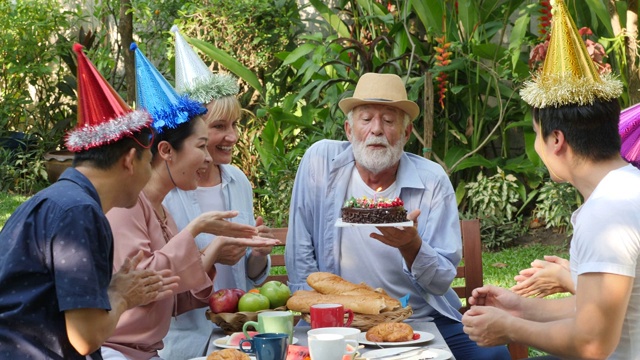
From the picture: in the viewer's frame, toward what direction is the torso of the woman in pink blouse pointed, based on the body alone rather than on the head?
to the viewer's right

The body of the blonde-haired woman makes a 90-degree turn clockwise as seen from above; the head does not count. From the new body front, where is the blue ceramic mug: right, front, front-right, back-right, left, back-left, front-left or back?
front-left

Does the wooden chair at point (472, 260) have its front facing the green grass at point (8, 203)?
no

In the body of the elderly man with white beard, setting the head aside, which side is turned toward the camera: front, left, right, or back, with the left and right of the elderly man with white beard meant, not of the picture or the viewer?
front

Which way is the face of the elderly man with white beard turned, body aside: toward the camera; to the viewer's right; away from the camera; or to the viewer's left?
toward the camera

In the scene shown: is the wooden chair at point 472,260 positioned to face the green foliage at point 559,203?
no

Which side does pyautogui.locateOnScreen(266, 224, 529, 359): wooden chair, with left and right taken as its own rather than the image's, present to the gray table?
front

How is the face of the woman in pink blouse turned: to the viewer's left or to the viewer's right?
to the viewer's right

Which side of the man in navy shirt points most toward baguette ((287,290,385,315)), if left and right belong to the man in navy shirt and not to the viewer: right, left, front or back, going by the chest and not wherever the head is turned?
front

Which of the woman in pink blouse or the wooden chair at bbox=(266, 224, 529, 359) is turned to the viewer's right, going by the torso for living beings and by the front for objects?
the woman in pink blouse

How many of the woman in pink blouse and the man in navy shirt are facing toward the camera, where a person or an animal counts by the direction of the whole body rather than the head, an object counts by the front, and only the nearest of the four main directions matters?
0

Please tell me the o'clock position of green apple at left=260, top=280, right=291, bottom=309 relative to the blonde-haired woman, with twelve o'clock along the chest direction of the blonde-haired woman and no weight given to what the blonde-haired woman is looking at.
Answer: The green apple is roughly at 1 o'clock from the blonde-haired woman.

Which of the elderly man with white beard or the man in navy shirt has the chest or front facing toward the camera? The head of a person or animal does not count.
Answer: the elderly man with white beard

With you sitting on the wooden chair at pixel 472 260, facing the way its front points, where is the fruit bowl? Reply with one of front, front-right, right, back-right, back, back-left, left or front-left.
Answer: front-right

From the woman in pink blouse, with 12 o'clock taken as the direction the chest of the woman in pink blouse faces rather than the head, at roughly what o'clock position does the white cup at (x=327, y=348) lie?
The white cup is roughly at 2 o'clock from the woman in pink blouse.

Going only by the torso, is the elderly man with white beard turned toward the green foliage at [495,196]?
no

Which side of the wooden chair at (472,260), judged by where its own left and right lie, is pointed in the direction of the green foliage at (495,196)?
back

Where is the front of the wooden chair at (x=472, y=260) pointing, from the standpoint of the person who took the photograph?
facing the viewer

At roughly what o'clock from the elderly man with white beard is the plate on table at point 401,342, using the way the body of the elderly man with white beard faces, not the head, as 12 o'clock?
The plate on table is roughly at 12 o'clock from the elderly man with white beard.

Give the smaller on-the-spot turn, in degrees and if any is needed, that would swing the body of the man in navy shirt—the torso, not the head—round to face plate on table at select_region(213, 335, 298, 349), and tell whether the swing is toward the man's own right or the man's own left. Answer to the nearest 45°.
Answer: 0° — they already face it

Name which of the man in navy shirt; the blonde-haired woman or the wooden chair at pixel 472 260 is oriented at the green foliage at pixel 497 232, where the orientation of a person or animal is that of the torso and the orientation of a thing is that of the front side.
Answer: the man in navy shirt

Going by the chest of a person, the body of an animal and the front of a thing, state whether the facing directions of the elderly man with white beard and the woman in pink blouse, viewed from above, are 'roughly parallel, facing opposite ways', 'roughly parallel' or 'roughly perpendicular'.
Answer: roughly perpendicular

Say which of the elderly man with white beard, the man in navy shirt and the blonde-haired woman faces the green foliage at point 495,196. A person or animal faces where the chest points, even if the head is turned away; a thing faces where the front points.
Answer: the man in navy shirt
